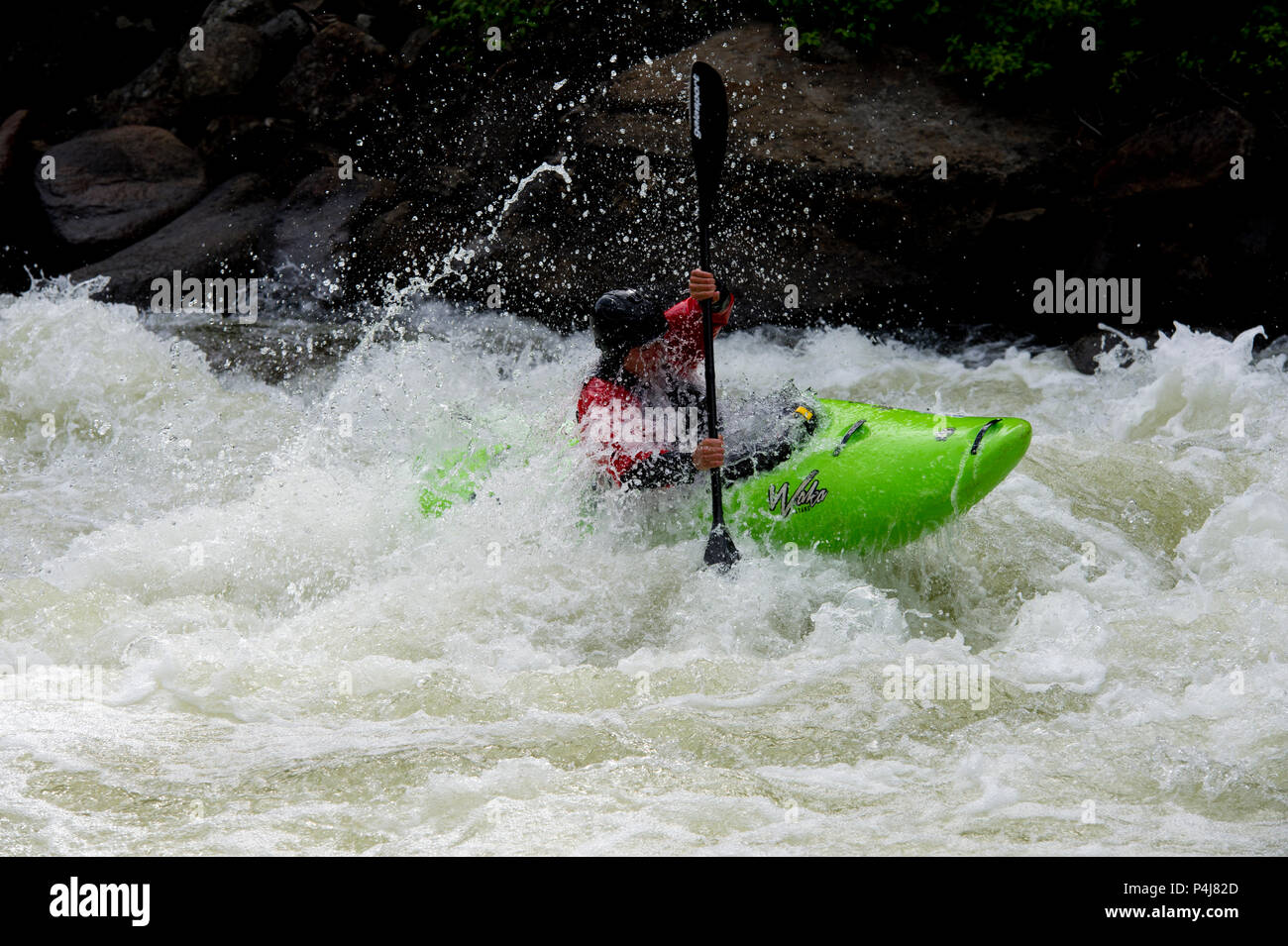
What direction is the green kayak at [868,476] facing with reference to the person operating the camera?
facing to the right of the viewer

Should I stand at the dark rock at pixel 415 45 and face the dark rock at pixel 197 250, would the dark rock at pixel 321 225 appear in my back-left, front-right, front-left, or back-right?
front-left

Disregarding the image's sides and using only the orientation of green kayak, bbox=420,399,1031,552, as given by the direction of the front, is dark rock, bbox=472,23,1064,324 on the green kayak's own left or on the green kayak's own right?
on the green kayak's own left

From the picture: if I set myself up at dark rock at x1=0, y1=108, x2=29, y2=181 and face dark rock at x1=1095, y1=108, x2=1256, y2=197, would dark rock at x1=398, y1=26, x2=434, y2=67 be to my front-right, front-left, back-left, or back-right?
front-left

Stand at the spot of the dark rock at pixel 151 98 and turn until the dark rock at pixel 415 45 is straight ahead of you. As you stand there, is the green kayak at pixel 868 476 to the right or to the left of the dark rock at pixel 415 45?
right

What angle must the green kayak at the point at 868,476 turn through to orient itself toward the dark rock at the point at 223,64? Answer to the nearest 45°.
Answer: approximately 135° to its left

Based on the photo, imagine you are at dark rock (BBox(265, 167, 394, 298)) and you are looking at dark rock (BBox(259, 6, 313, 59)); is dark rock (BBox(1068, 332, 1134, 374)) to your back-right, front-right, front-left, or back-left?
back-right

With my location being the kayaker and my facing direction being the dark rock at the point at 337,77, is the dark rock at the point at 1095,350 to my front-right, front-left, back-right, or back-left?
front-right
